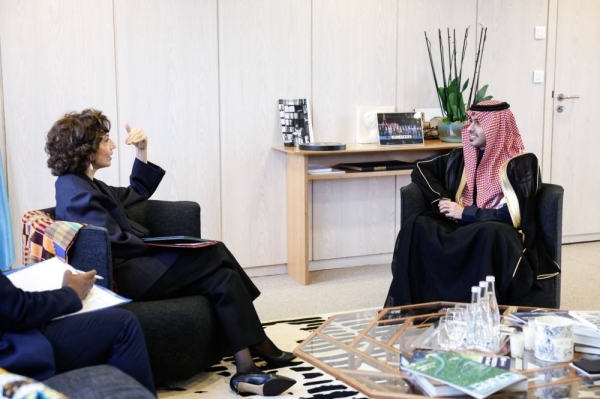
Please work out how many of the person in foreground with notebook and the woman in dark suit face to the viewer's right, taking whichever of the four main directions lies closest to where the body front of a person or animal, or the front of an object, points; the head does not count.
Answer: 2

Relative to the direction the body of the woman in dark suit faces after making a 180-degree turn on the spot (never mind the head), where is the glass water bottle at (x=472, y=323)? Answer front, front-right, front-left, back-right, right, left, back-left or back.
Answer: back-left

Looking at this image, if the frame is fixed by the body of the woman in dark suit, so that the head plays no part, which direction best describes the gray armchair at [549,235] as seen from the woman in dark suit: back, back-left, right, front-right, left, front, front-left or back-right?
front

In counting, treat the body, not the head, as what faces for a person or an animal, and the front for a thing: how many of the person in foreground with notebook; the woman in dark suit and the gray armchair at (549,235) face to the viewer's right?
2

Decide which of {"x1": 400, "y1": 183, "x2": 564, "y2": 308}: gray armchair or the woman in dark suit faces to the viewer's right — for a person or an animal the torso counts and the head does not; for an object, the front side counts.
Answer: the woman in dark suit

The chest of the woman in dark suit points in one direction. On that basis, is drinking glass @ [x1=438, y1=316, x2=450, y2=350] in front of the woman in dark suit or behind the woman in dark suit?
in front

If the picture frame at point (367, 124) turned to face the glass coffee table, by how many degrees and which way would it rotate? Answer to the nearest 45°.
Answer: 0° — it already faces it

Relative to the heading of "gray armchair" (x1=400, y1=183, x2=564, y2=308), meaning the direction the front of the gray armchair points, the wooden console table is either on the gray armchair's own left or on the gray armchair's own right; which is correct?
on the gray armchair's own right

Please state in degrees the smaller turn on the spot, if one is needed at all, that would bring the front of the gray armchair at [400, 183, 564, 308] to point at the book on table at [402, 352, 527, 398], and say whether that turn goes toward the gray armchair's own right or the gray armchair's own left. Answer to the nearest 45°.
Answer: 0° — it already faces it

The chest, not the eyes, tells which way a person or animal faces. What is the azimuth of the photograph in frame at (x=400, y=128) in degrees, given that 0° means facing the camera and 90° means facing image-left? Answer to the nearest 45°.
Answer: approximately 0°

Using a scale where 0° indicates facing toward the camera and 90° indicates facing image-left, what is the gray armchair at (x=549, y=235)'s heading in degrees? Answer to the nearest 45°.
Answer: approximately 0°

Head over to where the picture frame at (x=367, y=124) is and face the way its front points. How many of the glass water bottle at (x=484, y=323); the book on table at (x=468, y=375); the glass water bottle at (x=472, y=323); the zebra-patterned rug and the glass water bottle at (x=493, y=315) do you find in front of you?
5

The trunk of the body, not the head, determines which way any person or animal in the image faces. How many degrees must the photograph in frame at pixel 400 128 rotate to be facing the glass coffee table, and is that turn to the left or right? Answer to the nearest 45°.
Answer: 0° — it already faces it

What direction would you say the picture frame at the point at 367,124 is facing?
toward the camera

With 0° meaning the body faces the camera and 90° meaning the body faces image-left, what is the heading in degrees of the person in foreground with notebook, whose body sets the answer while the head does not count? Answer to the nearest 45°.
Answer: approximately 270°

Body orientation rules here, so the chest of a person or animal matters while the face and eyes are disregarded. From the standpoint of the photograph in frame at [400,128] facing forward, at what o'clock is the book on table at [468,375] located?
The book on table is roughly at 12 o'clock from the photograph in frame.

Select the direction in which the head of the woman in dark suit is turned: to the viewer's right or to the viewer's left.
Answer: to the viewer's right
